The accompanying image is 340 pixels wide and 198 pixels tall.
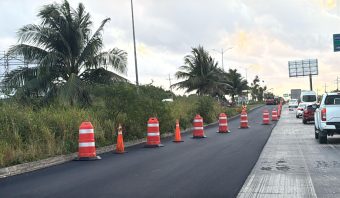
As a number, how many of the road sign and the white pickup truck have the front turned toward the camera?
1

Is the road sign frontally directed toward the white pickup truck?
yes

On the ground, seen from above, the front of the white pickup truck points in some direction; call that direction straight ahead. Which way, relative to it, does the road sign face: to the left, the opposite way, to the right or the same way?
the opposite way

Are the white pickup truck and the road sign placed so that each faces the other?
yes

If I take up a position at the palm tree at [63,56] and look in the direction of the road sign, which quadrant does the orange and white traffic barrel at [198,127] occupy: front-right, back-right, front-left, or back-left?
front-right

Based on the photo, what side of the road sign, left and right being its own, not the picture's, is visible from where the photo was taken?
front

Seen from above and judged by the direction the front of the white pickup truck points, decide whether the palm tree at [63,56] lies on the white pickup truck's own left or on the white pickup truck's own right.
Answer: on the white pickup truck's own left

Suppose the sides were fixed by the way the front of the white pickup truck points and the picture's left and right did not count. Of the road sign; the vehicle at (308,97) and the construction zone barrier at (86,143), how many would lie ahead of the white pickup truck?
2

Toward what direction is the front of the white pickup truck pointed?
away from the camera

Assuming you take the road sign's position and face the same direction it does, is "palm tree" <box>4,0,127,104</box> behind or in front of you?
in front

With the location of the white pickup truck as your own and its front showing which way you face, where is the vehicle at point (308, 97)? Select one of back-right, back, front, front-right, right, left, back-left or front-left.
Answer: front

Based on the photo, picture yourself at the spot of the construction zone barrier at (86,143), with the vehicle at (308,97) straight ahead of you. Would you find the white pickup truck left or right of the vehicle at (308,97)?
right

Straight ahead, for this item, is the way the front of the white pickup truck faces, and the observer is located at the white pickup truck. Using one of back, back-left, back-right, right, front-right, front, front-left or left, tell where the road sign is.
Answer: front

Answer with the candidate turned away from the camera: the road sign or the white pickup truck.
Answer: the white pickup truck
